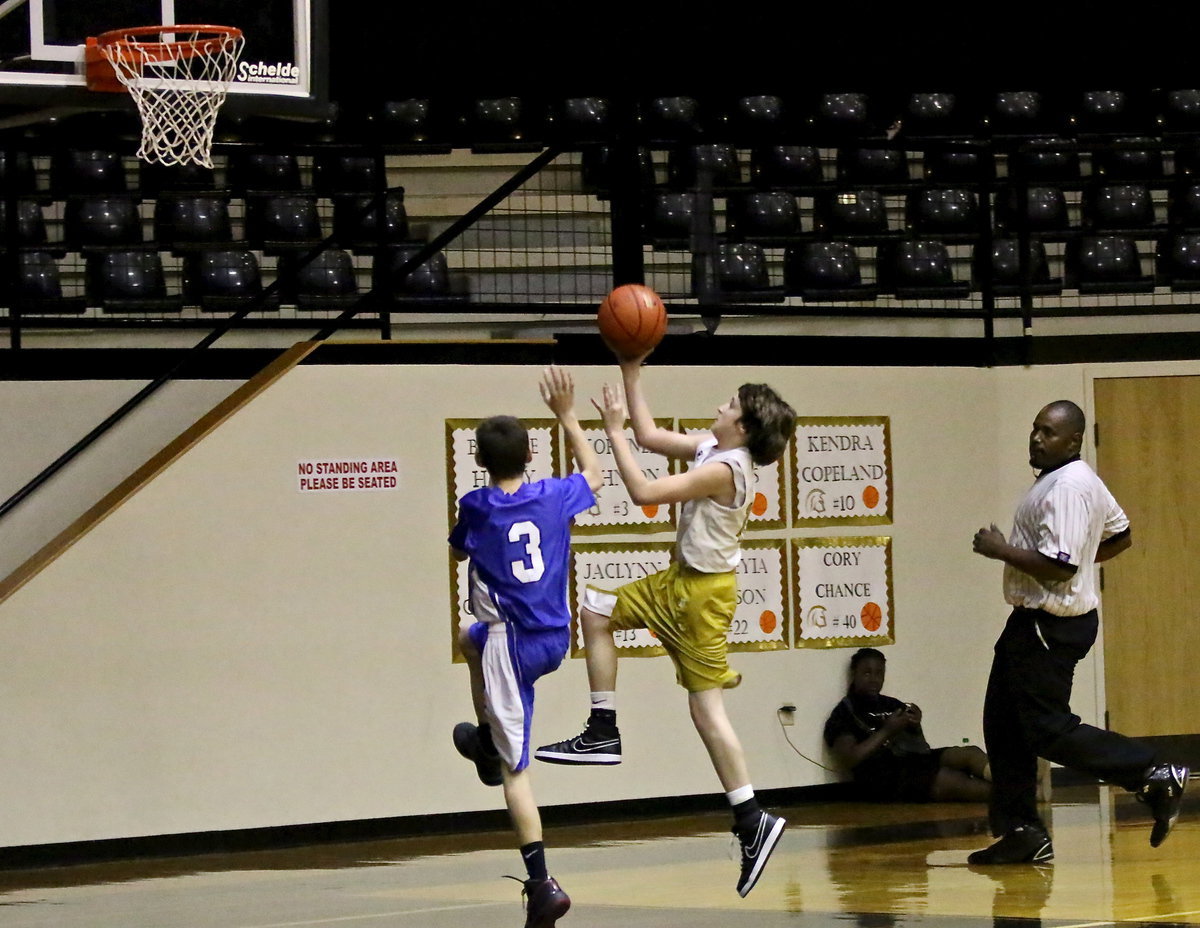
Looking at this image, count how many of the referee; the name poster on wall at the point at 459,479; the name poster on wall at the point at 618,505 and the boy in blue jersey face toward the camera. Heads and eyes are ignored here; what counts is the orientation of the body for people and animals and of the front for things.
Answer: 2

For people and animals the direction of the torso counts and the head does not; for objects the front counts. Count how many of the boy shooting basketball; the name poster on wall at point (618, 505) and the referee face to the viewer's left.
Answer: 2

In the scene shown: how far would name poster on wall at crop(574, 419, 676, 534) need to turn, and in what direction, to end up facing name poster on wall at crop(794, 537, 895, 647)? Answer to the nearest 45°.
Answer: approximately 90° to its left

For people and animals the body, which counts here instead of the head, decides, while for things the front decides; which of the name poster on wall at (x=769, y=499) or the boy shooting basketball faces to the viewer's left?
the boy shooting basketball

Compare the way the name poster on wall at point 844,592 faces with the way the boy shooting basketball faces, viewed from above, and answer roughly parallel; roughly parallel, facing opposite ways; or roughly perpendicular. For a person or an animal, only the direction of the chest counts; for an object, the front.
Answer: roughly perpendicular

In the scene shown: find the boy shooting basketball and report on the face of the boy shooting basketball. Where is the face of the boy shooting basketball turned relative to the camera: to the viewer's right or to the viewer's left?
to the viewer's left

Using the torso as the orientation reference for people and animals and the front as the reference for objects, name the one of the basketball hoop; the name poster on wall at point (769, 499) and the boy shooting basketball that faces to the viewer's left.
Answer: the boy shooting basketball

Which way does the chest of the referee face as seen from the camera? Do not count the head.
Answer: to the viewer's left
